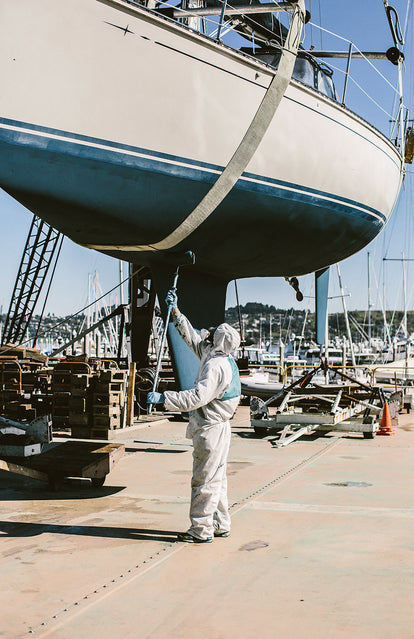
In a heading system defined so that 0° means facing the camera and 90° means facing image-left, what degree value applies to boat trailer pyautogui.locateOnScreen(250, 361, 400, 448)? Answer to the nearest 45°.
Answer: approximately 45°

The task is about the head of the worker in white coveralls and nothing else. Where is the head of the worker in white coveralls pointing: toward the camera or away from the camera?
away from the camera

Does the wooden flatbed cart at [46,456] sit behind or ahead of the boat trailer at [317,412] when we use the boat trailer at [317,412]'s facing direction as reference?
ahead

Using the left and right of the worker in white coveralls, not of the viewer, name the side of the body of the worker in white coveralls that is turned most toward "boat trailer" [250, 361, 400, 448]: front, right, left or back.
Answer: right

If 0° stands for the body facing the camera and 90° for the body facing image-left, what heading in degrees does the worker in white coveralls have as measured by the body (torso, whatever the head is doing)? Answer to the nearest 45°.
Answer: approximately 90°
